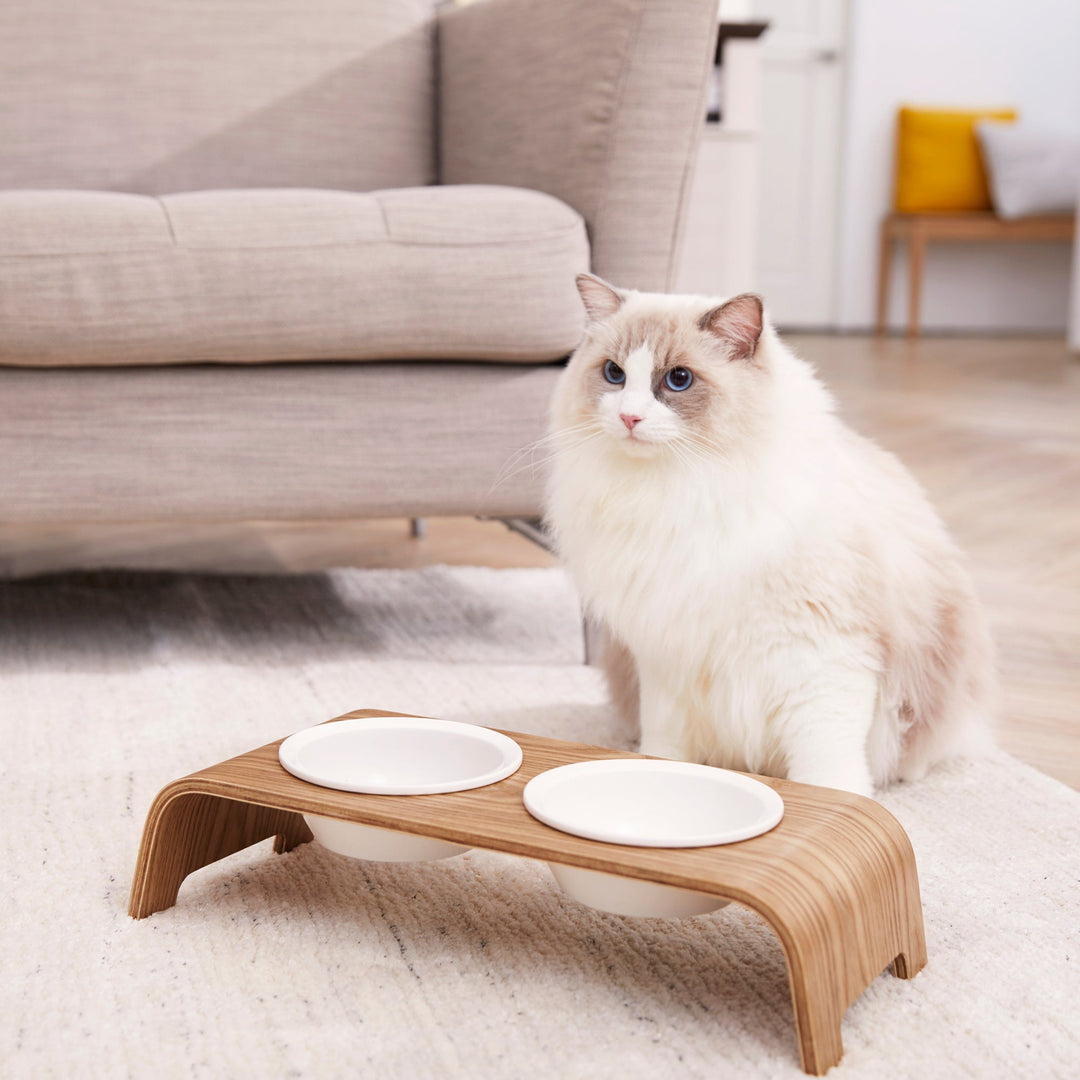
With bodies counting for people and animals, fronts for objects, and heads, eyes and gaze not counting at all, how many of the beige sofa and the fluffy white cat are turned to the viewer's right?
0

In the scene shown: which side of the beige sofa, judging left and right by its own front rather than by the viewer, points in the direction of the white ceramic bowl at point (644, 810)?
front

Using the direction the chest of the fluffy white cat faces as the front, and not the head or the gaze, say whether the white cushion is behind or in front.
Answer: behind

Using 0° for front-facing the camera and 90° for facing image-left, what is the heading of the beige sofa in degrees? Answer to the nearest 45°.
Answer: approximately 0°

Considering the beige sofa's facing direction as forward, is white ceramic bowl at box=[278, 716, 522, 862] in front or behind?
in front

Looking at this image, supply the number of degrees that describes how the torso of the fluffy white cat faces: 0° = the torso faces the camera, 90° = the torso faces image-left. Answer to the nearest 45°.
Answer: approximately 45°

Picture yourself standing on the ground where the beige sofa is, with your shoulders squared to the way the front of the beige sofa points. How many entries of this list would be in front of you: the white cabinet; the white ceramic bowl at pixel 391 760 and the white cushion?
1
